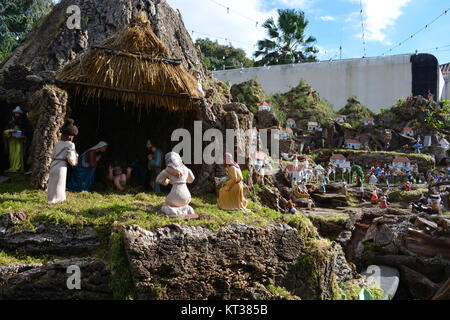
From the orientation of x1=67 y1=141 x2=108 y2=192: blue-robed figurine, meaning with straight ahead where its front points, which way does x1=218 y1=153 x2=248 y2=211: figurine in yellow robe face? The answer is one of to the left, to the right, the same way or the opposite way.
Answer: the opposite way

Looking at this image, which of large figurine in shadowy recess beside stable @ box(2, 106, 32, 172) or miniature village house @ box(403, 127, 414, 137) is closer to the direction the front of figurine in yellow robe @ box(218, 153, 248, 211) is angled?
the large figurine in shadowy recess beside stable

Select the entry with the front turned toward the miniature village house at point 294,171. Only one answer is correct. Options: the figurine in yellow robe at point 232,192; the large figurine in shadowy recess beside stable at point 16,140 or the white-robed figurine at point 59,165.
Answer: the white-robed figurine

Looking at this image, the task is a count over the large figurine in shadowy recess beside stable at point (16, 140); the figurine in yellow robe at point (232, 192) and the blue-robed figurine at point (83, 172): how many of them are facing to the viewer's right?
1

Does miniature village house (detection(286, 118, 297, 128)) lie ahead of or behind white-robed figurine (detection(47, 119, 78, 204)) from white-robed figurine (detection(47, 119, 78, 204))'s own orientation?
ahead

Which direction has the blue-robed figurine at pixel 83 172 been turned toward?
to the viewer's right

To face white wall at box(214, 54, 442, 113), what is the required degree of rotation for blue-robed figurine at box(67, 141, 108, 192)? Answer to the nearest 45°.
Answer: approximately 45° to its left

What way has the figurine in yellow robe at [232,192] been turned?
to the viewer's left

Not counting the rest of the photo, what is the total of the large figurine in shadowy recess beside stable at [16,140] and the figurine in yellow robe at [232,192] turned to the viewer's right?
0

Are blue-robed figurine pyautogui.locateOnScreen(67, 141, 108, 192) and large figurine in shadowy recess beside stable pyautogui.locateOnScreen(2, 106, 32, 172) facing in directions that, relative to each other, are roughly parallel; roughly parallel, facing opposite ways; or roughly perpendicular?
roughly perpendicular

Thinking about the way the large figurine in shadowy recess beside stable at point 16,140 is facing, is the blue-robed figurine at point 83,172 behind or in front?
in front

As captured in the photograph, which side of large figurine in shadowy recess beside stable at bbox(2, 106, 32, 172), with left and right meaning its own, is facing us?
front
